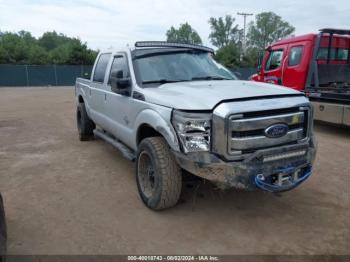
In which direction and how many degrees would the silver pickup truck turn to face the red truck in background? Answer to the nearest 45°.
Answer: approximately 90° to its left

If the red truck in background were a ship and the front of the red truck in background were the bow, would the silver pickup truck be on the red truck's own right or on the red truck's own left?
on the red truck's own left

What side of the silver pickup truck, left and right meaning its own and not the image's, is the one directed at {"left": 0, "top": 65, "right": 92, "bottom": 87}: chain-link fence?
back

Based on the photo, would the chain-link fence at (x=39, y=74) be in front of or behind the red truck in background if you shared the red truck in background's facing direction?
in front

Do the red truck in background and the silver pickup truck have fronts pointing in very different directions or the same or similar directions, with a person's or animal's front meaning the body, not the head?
very different directions

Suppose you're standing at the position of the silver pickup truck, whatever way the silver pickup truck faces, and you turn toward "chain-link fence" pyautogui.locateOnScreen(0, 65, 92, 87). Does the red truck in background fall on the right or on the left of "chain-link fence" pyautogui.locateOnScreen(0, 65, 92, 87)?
right
